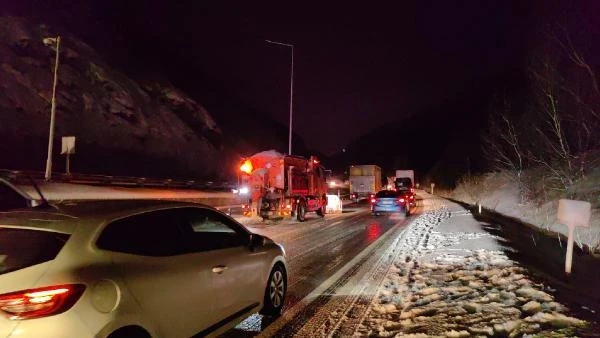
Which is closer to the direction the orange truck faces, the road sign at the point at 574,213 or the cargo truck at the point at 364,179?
the cargo truck

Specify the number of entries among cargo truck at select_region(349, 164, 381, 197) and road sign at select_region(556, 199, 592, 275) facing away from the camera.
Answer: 1

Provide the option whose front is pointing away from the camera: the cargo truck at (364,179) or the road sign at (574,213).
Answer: the cargo truck

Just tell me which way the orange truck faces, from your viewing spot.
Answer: facing away from the viewer and to the right of the viewer

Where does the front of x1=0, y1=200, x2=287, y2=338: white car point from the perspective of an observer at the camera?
facing away from the viewer and to the right of the viewer

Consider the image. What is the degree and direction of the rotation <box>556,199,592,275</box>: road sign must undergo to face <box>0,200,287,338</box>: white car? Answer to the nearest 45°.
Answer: approximately 45° to its right

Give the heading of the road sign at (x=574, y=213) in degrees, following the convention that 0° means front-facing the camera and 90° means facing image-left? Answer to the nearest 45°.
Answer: approximately 0°

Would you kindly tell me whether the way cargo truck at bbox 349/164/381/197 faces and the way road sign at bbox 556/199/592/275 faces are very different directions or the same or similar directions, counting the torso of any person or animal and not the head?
very different directions

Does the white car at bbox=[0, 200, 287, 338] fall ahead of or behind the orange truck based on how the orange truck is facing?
behind

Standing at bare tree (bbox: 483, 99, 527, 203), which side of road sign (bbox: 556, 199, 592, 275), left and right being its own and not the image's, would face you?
back

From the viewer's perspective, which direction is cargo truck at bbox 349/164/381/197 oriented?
away from the camera
